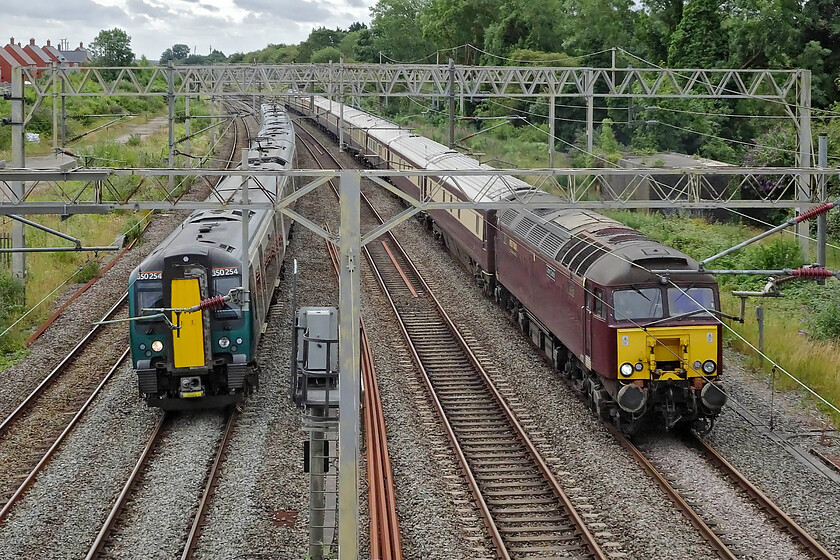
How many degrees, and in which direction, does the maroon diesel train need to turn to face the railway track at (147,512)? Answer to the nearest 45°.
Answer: approximately 90° to its right

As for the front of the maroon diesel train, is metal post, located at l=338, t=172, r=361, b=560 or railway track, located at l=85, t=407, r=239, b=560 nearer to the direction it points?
the metal post

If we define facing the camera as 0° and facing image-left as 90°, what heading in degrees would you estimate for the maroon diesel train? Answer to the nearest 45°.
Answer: approximately 315°

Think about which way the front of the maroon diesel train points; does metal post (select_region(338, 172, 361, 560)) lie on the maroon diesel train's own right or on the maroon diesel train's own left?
on the maroon diesel train's own right

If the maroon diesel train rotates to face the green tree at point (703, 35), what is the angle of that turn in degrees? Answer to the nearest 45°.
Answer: approximately 135° to its left
